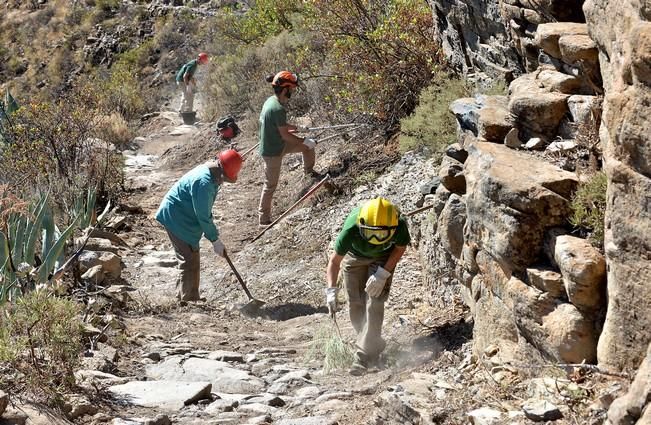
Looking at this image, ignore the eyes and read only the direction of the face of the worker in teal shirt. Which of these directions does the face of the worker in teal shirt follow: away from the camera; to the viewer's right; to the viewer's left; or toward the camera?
to the viewer's right

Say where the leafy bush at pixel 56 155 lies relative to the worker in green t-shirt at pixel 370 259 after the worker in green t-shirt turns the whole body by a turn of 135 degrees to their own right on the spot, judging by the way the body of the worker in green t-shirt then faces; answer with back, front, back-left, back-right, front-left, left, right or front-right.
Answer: front

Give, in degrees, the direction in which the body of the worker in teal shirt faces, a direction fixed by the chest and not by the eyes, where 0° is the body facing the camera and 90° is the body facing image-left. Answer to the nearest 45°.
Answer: approximately 270°

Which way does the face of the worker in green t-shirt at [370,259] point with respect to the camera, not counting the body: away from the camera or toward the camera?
toward the camera

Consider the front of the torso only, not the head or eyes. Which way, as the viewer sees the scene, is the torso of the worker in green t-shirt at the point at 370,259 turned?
toward the camera

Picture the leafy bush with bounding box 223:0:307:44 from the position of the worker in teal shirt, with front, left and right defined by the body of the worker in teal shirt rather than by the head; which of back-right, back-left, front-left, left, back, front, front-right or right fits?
left

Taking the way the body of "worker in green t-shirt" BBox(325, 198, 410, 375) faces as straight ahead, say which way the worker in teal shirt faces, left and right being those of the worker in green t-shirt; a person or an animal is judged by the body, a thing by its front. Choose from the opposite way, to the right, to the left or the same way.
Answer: to the left

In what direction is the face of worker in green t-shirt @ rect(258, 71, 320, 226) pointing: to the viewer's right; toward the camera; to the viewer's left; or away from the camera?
to the viewer's right

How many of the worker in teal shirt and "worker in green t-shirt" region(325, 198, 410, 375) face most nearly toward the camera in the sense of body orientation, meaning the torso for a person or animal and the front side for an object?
1

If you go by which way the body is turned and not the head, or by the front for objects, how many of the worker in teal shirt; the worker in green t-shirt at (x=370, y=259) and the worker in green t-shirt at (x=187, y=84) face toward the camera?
1

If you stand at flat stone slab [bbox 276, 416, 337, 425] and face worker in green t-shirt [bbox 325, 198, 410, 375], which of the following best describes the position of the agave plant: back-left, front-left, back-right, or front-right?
front-left
